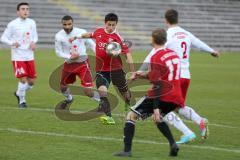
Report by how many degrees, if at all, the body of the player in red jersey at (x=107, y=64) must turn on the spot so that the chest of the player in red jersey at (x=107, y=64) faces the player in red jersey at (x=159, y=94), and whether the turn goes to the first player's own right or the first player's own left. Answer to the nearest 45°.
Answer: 0° — they already face them

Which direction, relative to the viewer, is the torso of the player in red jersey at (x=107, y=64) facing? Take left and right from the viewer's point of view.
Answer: facing the viewer

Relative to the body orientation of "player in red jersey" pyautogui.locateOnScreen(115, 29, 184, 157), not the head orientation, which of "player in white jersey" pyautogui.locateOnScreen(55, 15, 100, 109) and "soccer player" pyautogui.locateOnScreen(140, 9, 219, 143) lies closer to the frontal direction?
the player in white jersey

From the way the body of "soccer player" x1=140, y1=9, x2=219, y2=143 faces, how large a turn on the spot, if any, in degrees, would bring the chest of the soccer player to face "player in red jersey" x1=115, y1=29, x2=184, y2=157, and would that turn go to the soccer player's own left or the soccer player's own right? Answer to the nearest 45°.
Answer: approximately 135° to the soccer player's own left

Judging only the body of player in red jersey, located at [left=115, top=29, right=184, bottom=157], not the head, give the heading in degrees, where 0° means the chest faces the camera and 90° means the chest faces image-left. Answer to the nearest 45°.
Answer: approximately 135°

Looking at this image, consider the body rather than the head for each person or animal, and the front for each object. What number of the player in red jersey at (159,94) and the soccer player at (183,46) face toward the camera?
0

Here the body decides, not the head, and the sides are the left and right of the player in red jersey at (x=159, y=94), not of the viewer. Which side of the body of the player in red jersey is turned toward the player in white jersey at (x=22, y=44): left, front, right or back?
front

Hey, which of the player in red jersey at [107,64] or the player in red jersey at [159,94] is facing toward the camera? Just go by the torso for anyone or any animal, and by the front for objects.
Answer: the player in red jersey at [107,64]

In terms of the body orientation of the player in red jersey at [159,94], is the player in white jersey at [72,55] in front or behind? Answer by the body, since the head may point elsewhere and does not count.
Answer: in front

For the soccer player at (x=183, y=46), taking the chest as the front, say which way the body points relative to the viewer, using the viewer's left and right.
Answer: facing away from the viewer and to the left of the viewer

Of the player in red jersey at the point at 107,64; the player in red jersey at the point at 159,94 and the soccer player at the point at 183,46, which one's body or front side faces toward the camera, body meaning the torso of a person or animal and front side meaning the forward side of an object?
the player in red jersey at the point at 107,64

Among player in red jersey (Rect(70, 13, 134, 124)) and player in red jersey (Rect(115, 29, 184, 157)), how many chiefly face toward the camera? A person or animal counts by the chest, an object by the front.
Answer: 1
